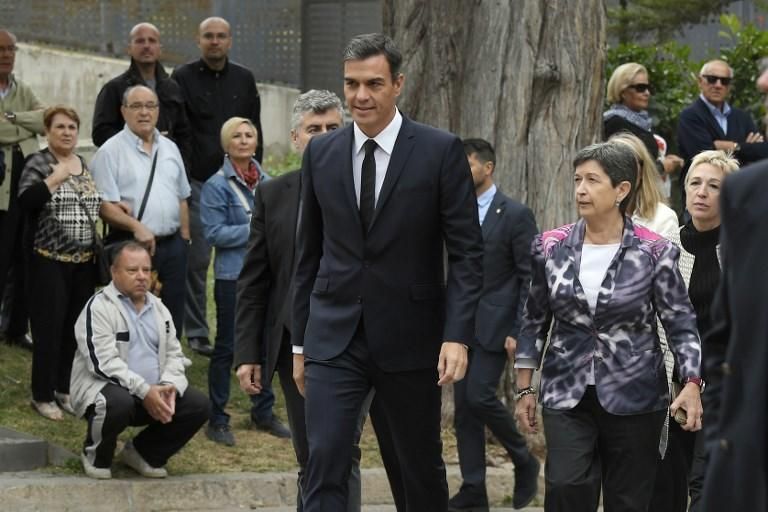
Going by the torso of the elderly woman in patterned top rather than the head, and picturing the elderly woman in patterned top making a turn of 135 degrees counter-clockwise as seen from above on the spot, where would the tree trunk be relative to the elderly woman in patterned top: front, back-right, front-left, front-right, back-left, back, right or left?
right

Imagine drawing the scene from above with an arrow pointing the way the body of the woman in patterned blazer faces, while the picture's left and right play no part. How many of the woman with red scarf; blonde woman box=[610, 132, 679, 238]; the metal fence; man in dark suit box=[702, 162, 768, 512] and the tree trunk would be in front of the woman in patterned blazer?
1

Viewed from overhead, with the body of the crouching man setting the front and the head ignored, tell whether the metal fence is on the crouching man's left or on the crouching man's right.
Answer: on the crouching man's left

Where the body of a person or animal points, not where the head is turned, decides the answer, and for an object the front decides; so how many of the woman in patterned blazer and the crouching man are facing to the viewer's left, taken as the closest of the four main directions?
0

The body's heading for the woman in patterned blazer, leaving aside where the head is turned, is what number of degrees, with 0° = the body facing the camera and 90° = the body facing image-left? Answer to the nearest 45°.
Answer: approximately 0°

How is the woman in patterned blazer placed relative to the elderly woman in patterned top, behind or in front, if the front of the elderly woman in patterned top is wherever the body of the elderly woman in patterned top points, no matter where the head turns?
in front

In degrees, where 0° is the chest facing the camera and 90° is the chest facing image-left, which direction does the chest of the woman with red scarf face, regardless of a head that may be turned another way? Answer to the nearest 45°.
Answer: approximately 315°

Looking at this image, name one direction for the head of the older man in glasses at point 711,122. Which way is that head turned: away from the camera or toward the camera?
toward the camera

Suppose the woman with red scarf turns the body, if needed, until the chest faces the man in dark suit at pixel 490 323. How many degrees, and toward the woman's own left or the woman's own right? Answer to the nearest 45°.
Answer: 0° — they already face them

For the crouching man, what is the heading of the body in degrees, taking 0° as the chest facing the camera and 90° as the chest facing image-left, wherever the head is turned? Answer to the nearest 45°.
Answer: approximately 315°

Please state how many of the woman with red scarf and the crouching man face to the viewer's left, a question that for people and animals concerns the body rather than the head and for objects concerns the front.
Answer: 0

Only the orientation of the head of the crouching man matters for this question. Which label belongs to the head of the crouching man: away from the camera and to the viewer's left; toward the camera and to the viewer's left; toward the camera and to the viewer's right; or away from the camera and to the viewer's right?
toward the camera and to the viewer's right

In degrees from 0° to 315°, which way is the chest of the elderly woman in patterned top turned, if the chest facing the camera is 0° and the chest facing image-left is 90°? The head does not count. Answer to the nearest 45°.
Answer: approximately 315°
